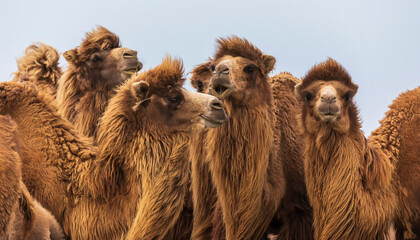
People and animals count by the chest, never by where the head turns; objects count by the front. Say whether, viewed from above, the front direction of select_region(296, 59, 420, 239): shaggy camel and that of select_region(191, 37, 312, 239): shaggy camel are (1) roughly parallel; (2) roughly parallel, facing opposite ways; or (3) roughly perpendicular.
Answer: roughly parallel

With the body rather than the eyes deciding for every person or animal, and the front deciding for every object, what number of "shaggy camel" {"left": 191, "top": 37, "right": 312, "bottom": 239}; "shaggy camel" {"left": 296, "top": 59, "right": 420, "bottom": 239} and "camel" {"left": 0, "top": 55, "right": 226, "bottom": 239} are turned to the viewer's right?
1

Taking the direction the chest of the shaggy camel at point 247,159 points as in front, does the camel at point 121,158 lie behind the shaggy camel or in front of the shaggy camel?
in front

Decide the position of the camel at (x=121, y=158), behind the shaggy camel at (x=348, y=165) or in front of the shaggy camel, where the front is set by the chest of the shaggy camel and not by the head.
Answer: in front

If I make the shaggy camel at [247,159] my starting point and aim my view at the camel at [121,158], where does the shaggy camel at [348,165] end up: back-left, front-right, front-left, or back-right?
back-left

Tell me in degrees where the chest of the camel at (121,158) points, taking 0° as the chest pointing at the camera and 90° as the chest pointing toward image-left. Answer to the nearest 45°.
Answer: approximately 270°

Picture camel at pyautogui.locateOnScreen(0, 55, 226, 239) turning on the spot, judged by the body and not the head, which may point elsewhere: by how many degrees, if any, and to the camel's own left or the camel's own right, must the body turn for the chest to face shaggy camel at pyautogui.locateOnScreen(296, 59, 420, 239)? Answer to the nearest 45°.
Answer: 0° — it already faces it

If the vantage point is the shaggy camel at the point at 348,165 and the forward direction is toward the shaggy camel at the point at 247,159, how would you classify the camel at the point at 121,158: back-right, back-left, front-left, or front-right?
front-left

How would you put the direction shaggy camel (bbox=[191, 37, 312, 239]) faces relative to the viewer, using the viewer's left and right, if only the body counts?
facing the viewer and to the left of the viewer

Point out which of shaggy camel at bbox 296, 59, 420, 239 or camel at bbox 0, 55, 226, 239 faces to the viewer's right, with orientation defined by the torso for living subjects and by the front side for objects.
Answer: the camel

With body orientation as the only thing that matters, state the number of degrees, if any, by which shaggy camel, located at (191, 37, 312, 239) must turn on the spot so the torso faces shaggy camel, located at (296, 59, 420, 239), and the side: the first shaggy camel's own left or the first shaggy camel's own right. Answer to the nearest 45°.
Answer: approximately 135° to the first shaggy camel's own left
